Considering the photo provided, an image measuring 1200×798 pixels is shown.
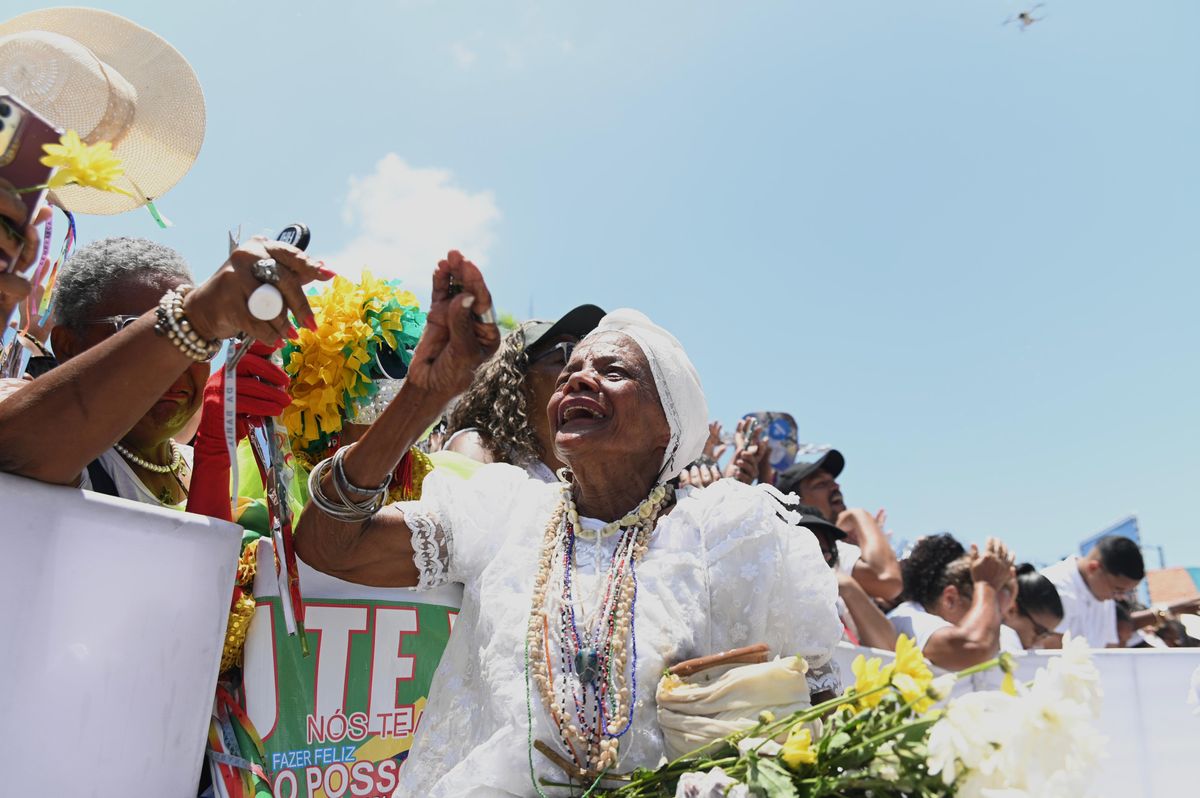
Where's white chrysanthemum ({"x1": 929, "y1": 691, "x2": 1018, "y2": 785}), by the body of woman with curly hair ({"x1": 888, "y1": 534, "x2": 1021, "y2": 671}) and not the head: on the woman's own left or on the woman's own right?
on the woman's own right

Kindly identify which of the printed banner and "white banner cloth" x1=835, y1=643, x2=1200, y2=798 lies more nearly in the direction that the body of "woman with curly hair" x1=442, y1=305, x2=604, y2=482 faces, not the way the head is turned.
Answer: the white banner cloth

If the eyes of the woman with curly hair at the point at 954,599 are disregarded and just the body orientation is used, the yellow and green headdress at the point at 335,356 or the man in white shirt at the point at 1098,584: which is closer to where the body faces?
the man in white shirt

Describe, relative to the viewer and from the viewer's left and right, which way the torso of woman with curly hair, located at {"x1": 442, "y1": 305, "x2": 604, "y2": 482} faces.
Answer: facing to the right of the viewer

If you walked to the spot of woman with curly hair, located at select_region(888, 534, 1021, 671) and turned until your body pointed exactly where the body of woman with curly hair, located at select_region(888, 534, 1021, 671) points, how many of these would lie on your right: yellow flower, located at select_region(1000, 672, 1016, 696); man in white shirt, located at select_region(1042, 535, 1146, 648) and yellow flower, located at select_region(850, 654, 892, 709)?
2

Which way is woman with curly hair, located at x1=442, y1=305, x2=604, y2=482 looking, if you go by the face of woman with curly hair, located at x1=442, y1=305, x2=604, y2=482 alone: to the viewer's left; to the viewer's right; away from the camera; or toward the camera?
to the viewer's right
